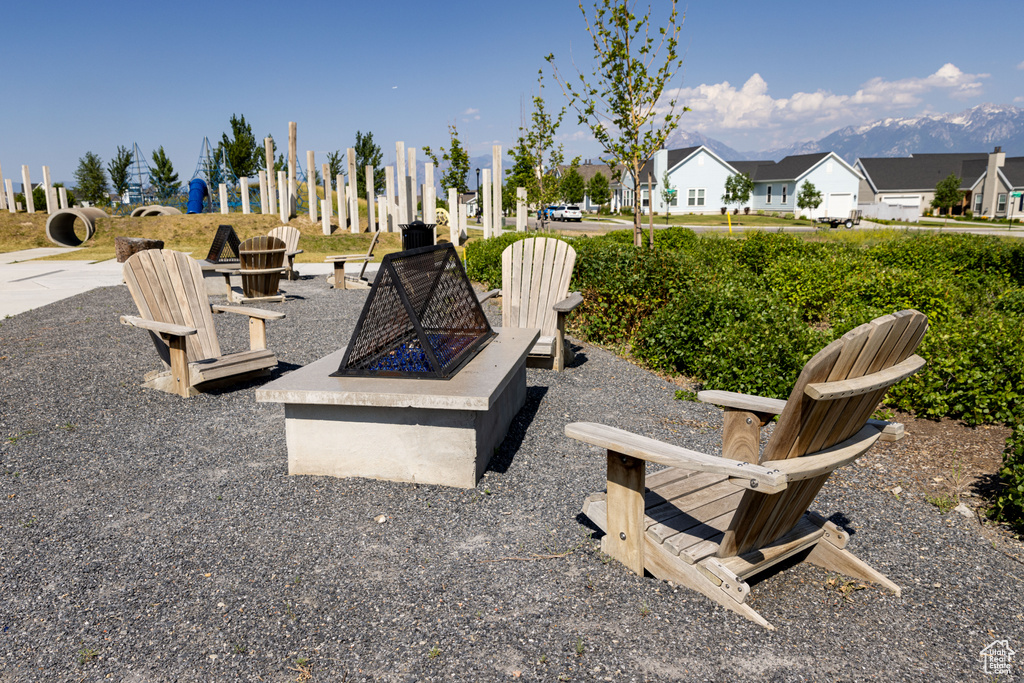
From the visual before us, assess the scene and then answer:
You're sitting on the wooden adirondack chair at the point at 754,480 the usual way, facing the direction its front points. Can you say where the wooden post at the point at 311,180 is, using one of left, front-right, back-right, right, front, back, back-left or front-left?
front

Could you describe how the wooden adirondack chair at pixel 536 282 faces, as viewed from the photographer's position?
facing the viewer and to the left of the viewer

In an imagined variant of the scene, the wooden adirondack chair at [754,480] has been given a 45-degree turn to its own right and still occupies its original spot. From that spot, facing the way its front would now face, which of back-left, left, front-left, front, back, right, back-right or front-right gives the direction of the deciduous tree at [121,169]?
front-left

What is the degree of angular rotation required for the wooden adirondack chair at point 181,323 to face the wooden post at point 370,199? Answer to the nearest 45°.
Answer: approximately 135° to its left

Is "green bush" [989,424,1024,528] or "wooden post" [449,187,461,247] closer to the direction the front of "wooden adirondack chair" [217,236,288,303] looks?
the wooden post

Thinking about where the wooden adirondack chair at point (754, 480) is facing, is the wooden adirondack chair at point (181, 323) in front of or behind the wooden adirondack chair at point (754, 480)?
in front

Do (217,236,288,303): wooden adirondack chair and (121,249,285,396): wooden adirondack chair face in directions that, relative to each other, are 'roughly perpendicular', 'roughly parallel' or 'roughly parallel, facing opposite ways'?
roughly parallel, facing opposite ways

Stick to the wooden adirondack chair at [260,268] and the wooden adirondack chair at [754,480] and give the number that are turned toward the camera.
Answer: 0

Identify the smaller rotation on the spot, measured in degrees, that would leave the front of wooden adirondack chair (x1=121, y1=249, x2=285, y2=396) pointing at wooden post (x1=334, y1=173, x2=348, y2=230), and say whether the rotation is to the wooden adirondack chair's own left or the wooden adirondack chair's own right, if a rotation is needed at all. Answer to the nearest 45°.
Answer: approximately 135° to the wooden adirondack chair's own left

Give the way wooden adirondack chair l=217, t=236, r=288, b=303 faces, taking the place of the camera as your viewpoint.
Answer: facing away from the viewer and to the left of the viewer

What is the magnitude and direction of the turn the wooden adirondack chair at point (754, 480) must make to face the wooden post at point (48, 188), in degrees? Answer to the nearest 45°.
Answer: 0° — it already faces it

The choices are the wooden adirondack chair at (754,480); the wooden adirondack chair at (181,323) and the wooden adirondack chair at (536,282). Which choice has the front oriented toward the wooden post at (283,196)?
the wooden adirondack chair at (754,480)

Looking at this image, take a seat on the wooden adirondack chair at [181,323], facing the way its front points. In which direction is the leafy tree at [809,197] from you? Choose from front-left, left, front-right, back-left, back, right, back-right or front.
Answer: left

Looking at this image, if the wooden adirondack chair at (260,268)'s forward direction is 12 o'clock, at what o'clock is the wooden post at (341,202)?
The wooden post is roughly at 2 o'clock from the wooden adirondack chair.

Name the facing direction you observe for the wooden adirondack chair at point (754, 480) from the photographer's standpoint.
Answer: facing away from the viewer and to the left of the viewer

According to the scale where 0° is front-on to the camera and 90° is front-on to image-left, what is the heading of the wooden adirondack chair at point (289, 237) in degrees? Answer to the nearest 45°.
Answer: approximately 45°
